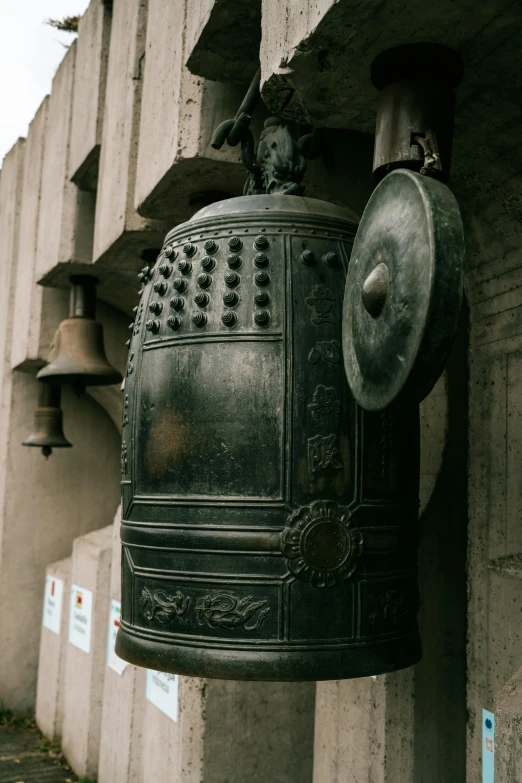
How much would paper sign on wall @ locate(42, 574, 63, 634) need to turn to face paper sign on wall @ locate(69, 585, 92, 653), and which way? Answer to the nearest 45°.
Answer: approximately 45° to its left

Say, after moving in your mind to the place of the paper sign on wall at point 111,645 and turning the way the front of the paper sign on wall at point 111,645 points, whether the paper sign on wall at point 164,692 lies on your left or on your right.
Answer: on your left

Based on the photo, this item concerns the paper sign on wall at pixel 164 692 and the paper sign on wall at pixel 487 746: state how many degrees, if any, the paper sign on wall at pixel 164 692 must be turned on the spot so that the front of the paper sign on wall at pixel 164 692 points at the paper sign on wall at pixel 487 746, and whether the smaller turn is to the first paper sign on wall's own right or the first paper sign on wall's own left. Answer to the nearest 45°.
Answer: approximately 90° to the first paper sign on wall's own left

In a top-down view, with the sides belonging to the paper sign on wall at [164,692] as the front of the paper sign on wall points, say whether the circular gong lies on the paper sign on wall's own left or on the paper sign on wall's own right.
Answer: on the paper sign on wall's own left

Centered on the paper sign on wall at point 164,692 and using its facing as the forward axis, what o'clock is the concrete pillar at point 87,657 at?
The concrete pillar is roughly at 4 o'clock from the paper sign on wall.

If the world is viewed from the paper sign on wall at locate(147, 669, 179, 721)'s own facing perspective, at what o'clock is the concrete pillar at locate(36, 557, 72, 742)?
The concrete pillar is roughly at 4 o'clock from the paper sign on wall.
